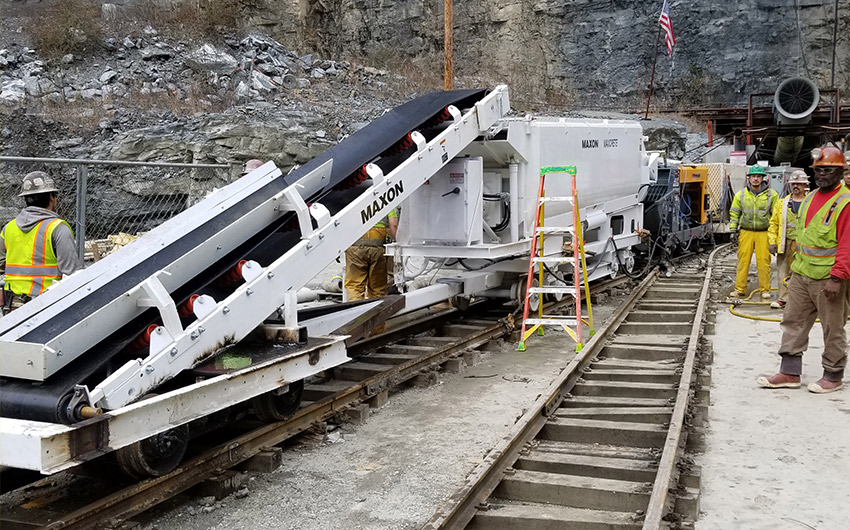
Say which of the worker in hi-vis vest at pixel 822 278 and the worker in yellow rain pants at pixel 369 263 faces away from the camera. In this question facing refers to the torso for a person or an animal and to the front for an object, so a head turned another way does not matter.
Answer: the worker in yellow rain pants

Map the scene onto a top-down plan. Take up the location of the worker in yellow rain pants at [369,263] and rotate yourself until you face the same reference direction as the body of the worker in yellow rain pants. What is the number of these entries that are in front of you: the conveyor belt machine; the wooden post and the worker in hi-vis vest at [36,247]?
1

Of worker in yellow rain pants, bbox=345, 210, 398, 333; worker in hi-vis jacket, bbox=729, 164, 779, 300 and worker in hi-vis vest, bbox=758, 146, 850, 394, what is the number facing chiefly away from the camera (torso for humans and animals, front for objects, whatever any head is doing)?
1

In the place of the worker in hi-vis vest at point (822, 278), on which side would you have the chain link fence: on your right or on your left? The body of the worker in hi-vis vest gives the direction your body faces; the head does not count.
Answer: on your right

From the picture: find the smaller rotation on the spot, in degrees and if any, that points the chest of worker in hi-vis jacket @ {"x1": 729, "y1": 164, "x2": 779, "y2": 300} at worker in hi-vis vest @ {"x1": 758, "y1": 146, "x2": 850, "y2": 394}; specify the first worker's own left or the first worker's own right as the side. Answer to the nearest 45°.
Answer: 0° — they already face them

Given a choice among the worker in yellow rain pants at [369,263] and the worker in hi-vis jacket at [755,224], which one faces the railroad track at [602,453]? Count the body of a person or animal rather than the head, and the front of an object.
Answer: the worker in hi-vis jacket

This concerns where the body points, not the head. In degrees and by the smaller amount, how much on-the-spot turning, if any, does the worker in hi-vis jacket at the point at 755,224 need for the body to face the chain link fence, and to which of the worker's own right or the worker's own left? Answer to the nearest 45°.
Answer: approximately 90° to the worker's own right

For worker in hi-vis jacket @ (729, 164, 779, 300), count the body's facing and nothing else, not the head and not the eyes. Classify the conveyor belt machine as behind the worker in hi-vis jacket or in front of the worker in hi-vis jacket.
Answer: in front

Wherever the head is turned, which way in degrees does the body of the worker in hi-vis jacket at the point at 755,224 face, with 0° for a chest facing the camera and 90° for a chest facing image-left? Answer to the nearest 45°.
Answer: approximately 0°

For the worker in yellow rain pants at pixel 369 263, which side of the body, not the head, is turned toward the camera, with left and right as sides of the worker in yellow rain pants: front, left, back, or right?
back

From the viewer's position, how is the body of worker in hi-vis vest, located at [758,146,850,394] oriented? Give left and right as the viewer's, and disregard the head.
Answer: facing the viewer and to the left of the viewer

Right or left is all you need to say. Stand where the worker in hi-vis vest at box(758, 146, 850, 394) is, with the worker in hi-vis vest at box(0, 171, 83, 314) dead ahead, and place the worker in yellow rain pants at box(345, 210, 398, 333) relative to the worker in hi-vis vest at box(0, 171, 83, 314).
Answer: right

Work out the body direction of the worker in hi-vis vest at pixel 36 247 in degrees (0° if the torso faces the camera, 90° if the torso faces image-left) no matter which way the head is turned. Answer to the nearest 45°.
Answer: approximately 225°

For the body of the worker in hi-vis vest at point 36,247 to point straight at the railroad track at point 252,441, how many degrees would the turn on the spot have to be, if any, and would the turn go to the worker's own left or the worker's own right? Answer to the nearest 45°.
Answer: approximately 90° to the worker's own right

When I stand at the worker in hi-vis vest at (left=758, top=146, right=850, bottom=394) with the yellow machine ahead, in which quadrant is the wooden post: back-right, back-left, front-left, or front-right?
front-left
